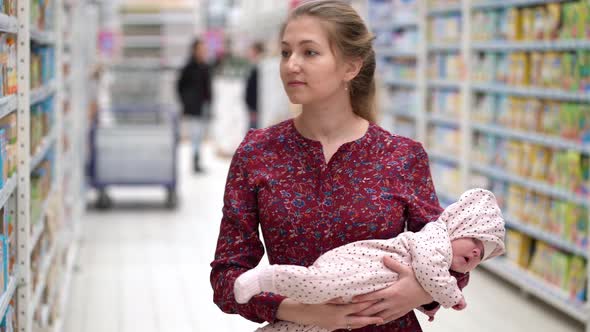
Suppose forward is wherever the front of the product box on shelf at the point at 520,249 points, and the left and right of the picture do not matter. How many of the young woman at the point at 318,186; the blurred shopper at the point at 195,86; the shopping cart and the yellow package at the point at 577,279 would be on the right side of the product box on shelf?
2

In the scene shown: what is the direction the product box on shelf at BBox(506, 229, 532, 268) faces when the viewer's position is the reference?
facing the viewer and to the left of the viewer

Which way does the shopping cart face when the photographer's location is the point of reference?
facing the viewer

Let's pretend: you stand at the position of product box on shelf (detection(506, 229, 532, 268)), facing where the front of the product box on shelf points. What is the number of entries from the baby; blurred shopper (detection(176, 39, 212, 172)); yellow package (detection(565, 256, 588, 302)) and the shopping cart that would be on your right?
2

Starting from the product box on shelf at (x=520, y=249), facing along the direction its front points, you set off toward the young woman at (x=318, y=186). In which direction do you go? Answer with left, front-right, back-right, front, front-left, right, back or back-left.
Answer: front-left

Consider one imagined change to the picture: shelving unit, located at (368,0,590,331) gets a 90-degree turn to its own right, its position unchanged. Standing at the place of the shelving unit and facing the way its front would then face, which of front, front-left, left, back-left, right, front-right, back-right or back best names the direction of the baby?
back-left

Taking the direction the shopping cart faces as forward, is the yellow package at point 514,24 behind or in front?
in front
